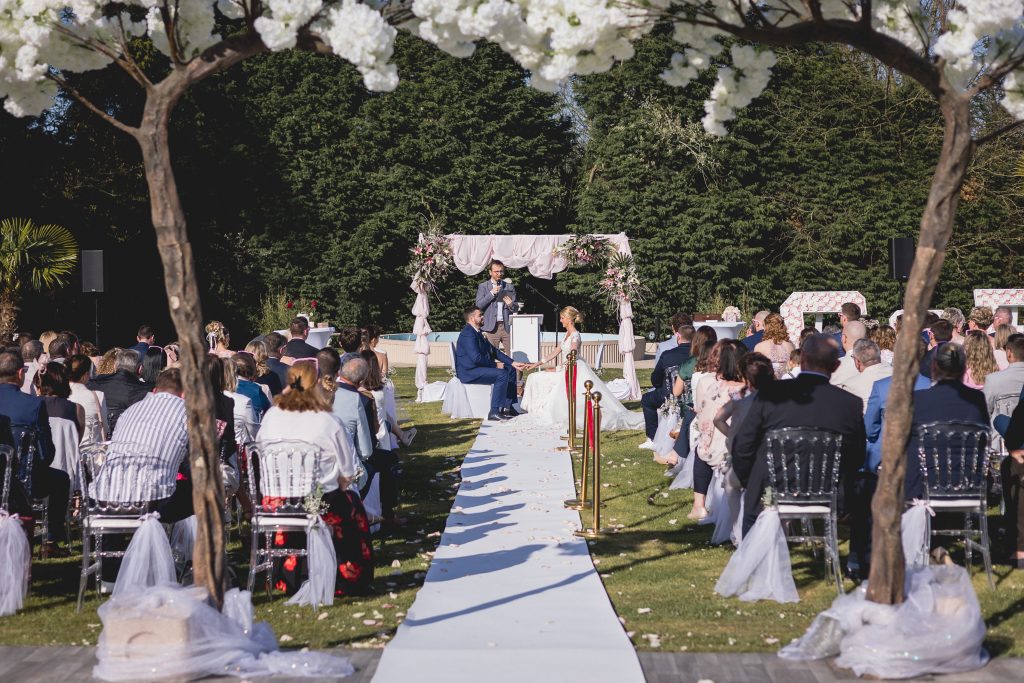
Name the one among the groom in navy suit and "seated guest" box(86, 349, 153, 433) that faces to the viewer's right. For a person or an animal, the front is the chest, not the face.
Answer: the groom in navy suit

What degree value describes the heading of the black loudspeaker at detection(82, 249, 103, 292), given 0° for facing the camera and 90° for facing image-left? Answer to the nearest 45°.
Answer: approximately 0°

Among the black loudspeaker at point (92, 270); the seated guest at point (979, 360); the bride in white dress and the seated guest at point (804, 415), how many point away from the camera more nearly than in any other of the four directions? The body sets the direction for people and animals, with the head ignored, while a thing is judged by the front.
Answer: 2

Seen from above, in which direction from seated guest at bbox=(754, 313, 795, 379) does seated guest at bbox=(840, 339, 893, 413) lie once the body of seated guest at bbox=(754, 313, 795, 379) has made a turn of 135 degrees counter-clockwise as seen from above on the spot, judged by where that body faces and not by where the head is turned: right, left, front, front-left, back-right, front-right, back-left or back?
front-left

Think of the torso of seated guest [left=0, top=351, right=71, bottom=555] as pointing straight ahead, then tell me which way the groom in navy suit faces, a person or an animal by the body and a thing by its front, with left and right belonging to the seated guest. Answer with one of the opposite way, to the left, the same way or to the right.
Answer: to the right

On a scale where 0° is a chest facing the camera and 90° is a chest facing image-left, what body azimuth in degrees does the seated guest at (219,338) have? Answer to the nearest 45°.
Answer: approximately 180°

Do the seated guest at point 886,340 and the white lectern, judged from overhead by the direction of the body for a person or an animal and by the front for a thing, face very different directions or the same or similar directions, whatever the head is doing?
very different directions

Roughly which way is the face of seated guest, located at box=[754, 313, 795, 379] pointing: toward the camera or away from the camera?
away from the camera

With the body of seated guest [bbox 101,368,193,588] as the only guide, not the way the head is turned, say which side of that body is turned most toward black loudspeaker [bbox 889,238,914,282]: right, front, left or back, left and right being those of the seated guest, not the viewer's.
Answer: front

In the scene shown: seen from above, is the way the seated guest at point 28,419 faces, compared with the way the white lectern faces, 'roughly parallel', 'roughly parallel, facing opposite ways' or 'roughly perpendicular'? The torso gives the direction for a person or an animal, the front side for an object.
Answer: roughly parallel, facing opposite ways

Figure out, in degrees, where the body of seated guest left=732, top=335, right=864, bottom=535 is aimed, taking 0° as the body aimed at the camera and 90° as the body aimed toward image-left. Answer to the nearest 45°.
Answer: approximately 180°

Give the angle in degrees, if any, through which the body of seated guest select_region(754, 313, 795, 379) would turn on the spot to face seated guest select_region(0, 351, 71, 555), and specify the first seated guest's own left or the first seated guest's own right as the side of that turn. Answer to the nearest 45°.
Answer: approximately 135° to the first seated guest's own left

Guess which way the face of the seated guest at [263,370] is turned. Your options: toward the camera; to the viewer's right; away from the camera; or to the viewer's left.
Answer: away from the camera

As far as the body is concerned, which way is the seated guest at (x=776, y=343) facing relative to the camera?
away from the camera

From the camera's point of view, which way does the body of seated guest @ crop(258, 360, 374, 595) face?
away from the camera

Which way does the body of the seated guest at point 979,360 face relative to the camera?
away from the camera

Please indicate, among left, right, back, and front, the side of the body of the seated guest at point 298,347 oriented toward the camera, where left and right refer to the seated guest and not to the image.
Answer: back

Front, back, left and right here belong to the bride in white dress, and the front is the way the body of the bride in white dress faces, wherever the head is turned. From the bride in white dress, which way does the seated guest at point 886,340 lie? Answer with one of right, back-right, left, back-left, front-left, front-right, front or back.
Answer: back-left

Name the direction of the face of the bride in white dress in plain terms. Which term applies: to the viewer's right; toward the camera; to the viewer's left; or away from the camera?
to the viewer's left

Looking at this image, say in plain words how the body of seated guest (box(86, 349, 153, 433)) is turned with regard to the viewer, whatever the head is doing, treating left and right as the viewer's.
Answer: facing away from the viewer

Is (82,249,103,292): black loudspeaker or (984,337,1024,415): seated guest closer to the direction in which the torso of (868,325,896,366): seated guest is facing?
the black loudspeaker
